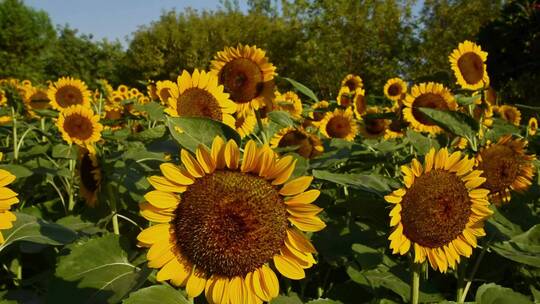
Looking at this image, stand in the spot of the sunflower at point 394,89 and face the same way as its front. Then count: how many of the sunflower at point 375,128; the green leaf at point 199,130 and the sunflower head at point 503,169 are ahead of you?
3

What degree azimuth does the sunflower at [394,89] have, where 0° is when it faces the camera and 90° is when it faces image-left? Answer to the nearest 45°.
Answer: approximately 0°

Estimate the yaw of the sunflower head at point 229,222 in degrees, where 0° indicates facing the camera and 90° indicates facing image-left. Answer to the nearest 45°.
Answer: approximately 0°
